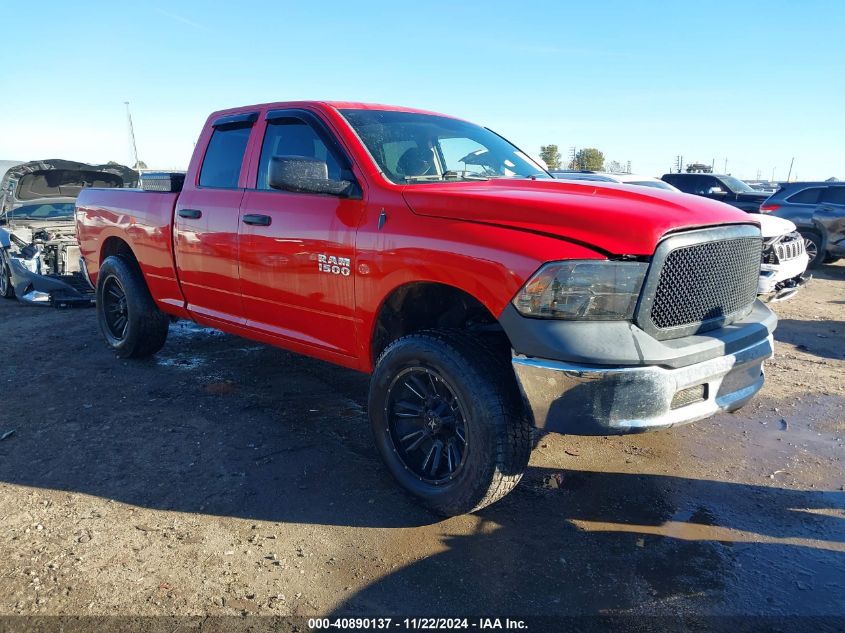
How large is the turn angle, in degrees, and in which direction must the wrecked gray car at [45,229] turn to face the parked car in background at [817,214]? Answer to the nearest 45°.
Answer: approximately 45° to its left

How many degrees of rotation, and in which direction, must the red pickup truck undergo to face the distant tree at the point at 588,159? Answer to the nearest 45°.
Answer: approximately 135° to its left

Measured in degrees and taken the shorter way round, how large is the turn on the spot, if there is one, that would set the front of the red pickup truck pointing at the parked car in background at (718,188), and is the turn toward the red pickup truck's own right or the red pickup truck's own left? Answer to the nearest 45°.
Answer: approximately 90° to the red pickup truck's own left

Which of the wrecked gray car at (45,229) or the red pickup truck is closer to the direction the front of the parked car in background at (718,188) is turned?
the red pickup truck

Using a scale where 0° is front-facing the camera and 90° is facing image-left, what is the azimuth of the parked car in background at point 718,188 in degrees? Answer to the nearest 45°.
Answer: approximately 315°

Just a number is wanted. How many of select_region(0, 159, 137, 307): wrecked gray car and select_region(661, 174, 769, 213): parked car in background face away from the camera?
0

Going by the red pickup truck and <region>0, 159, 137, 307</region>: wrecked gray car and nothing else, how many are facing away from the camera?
0

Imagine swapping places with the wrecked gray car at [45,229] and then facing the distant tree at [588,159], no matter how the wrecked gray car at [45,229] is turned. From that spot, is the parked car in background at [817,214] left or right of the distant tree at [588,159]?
right

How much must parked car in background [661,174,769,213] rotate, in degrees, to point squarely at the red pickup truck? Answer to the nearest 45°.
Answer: approximately 45° to its right

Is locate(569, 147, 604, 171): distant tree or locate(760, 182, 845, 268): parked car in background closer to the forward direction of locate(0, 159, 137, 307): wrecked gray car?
the parked car in background

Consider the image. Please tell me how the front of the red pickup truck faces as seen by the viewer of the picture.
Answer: facing the viewer and to the right of the viewer

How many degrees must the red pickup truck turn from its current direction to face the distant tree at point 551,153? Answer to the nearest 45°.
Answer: approximately 135° to its left
